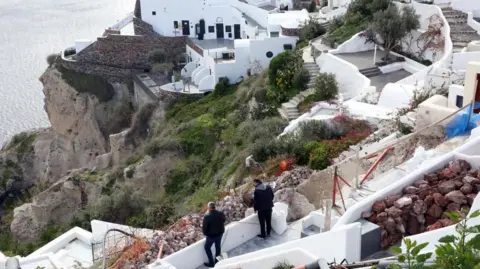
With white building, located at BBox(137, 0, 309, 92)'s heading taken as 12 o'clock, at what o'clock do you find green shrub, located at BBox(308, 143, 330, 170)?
The green shrub is roughly at 12 o'clock from the white building.

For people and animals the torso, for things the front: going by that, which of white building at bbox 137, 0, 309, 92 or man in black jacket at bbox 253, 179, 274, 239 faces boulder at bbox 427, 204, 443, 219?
the white building

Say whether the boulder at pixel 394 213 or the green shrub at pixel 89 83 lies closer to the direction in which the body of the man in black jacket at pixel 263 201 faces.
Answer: the green shrub

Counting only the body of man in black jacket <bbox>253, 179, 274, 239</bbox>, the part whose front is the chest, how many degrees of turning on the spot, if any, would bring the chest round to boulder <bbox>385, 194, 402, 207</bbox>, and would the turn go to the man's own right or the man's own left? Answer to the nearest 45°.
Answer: approximately 135° to the man's own right

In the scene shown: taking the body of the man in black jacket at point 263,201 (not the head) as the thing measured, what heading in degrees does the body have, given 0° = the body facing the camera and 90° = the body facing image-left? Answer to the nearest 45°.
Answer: approximately 135°

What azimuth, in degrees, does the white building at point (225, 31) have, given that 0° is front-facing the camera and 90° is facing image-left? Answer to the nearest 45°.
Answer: approximately 0°

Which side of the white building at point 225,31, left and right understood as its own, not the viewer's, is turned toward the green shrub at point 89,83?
right

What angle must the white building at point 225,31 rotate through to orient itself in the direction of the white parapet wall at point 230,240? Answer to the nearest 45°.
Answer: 0° — it already faces it
